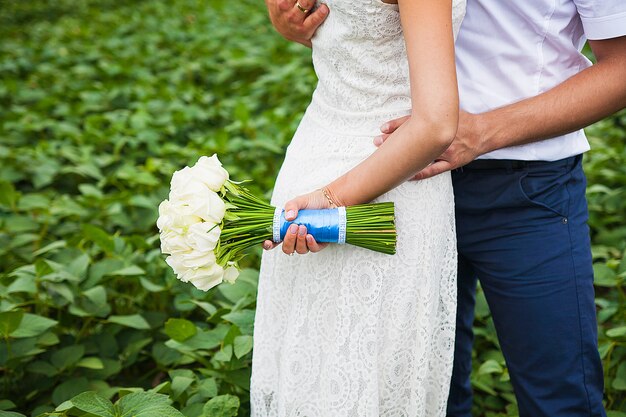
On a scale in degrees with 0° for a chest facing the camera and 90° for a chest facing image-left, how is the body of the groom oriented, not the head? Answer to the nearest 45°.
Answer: approximately 45°
